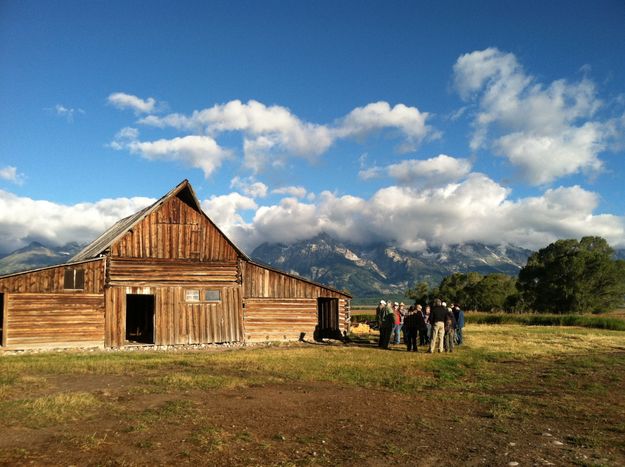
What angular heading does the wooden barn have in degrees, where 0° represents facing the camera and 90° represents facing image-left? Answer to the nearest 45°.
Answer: approximately 0°

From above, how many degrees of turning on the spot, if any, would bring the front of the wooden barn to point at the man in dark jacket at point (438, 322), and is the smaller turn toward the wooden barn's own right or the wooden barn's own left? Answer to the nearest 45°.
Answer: approximately 45° to the wooden barn's own left

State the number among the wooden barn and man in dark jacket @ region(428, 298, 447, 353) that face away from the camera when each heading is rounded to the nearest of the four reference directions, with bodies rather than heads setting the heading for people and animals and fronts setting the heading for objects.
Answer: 1

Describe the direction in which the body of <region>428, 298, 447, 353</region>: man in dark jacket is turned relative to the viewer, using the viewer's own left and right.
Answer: facing away from the viewer

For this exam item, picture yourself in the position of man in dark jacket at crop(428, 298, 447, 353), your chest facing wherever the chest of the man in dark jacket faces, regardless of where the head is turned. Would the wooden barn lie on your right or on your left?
on your left
